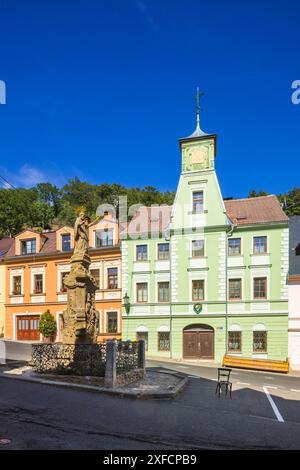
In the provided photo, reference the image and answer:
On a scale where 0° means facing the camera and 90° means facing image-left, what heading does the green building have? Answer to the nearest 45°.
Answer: approximately 0°

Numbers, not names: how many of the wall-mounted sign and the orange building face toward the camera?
2
